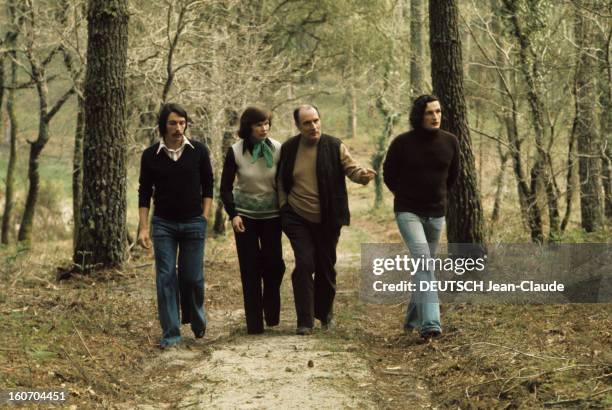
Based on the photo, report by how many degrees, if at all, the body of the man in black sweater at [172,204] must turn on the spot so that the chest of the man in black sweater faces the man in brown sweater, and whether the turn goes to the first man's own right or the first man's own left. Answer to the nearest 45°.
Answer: approximately 90° to the first man's own left

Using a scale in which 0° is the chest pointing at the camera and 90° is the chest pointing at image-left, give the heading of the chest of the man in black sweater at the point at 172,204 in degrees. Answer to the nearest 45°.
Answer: approximately 0°

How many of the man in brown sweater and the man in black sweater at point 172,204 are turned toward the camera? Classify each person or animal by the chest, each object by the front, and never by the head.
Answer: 2

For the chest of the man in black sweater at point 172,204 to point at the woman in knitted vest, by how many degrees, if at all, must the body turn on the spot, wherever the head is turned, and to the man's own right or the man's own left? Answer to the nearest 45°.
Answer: approximately 135° to the man's own left

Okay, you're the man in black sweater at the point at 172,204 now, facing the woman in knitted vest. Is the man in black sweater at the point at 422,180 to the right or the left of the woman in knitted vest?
right

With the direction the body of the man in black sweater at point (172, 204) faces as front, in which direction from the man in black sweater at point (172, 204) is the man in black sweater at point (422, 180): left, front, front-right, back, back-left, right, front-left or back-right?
left

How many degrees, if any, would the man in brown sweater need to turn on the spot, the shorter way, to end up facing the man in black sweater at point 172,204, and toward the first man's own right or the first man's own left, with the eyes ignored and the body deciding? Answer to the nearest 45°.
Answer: approximately 90° to the first man's own right

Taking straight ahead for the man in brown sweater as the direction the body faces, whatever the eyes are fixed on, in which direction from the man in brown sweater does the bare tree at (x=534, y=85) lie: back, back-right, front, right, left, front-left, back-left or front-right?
back-left

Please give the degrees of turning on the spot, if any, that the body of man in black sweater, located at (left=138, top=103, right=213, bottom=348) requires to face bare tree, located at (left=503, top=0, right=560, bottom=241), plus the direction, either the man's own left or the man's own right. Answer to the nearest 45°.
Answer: approximately 135° to the man's own left
